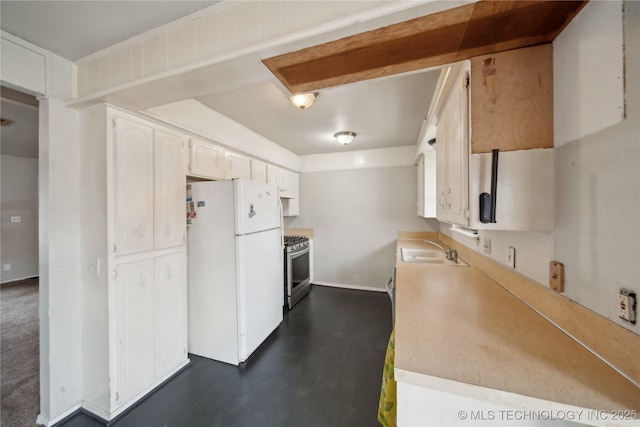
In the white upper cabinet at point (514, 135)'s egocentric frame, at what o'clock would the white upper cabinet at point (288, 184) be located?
the white upper cabinet at point (288, 184) is roughly at 1 o'clock from the white upper cabinet at point (514, 135).

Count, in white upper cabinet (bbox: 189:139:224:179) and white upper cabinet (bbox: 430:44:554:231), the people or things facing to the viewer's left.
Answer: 1

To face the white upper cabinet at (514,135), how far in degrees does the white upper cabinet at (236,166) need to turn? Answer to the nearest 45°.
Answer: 0° — it already faces it

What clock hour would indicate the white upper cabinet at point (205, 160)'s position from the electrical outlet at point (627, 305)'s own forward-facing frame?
The white upper cabinet is roughly at 1 o'clock from the electrical outlet.

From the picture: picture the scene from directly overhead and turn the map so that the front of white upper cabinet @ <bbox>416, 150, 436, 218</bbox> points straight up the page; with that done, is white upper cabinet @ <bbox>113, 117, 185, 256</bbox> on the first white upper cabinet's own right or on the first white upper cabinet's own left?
on the first white upper cabinet's own left

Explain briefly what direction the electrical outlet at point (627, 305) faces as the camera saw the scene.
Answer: facing the viewer and to the left of the viewer

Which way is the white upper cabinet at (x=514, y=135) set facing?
to the viewer's left

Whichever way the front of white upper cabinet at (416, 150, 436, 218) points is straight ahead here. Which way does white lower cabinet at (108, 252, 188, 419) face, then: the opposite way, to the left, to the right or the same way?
the opposite way

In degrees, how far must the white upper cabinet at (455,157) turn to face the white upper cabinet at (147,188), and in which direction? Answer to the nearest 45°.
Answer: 0° — it already faces it
